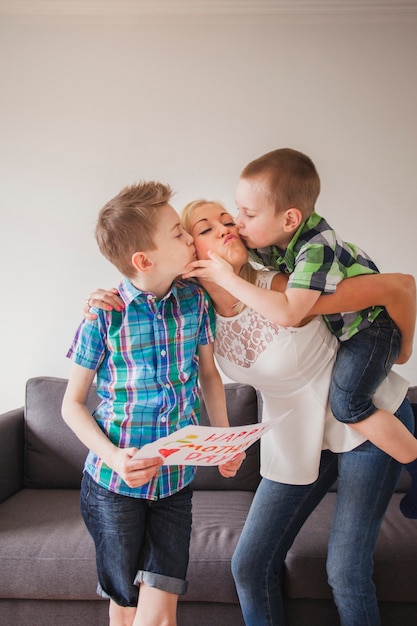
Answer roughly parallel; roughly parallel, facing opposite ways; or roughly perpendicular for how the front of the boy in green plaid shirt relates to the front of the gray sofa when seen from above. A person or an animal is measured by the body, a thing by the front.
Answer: roughly perpendicular

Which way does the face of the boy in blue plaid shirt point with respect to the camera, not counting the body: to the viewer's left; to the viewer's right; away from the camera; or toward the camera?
to the viewer's right

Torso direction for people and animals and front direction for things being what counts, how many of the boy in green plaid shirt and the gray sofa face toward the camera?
1

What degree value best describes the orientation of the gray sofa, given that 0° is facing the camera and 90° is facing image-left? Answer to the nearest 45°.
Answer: approximately 0°

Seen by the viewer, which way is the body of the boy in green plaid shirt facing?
to the viewer's left

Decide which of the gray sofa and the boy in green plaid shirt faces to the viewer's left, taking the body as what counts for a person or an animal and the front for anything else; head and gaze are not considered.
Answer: the boy in green plaid shirt
